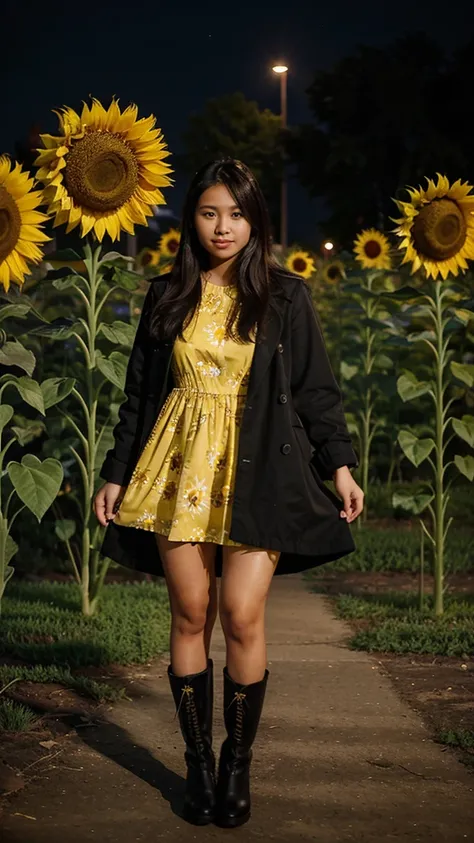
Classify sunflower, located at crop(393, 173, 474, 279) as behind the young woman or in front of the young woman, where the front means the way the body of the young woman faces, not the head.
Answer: behind

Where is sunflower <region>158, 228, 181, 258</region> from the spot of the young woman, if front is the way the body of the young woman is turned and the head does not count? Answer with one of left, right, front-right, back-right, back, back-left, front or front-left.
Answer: back

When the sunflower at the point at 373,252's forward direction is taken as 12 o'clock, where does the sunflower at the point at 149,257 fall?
the sunflower at the point at 149,257 is roughly at 3 o'clock from the sunflower at the point at 373,252.

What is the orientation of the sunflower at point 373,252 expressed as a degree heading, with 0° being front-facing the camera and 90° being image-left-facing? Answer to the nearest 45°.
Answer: approximately 0°

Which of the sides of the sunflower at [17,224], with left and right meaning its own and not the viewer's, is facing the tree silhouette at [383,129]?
back
